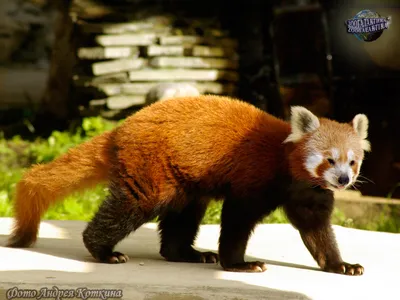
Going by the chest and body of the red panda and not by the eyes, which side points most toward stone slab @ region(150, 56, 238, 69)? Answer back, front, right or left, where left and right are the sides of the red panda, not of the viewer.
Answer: left

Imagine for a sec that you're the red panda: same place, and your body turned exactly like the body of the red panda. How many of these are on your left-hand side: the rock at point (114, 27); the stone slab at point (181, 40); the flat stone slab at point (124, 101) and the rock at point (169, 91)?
4

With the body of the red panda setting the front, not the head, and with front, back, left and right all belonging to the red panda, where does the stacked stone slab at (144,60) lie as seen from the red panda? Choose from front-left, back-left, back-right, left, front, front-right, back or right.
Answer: left

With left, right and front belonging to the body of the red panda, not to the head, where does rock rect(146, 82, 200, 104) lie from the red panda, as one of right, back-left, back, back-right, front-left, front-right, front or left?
left

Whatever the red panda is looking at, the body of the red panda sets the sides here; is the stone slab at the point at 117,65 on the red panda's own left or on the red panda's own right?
on the red panda's own left

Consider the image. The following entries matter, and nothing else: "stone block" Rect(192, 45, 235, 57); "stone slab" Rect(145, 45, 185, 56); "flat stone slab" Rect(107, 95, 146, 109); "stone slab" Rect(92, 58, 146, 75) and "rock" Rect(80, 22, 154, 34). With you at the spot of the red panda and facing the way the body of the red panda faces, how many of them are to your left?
5

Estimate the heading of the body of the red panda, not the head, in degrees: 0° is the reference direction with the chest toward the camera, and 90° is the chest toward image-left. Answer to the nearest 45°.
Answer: approximately 270°

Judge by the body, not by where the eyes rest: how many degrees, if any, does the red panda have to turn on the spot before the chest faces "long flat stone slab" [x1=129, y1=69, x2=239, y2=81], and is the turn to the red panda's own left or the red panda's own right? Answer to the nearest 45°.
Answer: approximately 90° to the red panda's own left

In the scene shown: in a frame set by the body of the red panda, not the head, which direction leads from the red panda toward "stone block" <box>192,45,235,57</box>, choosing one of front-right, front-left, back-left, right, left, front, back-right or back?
left

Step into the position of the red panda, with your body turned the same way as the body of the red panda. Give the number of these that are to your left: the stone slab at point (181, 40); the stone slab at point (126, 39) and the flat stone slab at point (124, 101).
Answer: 3

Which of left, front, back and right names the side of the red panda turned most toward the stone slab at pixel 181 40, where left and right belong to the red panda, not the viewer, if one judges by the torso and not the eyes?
left
